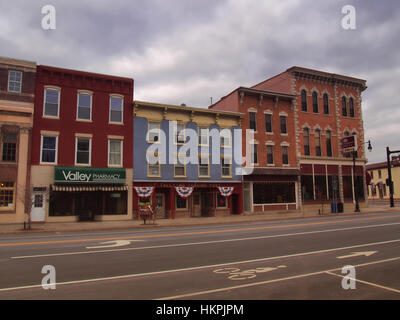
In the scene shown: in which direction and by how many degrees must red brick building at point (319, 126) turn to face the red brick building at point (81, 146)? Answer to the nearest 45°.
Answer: approximately 90° to its right

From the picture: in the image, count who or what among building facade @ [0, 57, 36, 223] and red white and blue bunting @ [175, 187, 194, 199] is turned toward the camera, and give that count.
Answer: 2

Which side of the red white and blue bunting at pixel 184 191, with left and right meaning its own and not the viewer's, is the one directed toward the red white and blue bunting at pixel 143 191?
right

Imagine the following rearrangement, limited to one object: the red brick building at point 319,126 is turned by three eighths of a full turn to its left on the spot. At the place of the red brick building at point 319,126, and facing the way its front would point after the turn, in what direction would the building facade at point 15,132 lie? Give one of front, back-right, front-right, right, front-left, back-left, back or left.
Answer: back-left

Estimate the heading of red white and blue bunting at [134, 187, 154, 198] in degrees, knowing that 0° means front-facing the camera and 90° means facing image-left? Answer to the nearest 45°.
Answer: approximately 0°

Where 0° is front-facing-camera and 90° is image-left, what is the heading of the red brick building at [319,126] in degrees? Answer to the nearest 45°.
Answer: approximately 315°

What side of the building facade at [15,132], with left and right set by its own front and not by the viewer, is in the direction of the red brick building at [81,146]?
left

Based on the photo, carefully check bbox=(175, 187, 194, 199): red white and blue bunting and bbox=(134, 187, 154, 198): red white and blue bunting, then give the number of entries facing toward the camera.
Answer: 2

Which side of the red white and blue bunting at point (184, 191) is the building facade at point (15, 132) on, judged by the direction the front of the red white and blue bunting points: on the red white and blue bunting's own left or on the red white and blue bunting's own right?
on the red white and blue bunting's own right

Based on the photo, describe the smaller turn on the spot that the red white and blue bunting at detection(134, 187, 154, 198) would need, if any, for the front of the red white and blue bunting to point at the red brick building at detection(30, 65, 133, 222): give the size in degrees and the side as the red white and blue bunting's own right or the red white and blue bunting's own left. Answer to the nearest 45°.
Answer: approximately 90° to the red white and blue bunting's own right

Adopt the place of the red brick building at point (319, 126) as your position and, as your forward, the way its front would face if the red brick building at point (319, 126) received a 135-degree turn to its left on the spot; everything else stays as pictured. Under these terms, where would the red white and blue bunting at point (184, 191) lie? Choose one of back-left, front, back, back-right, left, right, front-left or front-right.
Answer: back-left
